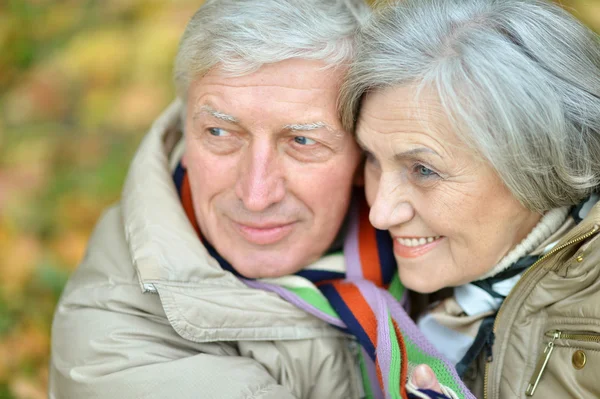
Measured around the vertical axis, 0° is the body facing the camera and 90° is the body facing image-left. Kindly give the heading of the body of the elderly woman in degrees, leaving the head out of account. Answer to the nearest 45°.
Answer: approximately 45°

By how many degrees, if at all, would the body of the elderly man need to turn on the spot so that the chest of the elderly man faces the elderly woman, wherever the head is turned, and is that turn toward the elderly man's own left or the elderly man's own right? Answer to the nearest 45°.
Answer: approximately 45° to the elderly man's own left

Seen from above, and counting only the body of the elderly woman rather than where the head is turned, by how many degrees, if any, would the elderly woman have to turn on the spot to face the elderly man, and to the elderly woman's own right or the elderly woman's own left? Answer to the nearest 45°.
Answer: approximately 45° to the elderly woman's own right
